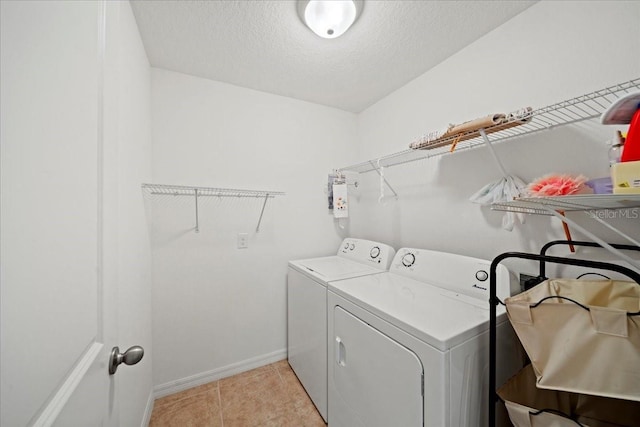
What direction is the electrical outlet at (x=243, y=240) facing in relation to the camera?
toward the camera

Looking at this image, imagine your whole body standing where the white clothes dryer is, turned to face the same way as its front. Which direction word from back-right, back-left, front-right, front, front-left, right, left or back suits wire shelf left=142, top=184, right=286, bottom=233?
front-right

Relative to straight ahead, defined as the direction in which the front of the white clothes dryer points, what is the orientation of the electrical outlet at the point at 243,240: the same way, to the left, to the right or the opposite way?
to the left

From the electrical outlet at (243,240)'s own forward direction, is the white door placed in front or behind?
in front

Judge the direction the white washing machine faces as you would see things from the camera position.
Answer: facing the viewer and to the left of the viewer

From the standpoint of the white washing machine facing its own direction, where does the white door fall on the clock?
The white door is roughly at 11 o'clock from the white washing machine.

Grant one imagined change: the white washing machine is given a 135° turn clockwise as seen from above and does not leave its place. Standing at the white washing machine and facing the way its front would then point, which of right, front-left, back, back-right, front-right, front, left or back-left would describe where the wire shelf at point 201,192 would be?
left

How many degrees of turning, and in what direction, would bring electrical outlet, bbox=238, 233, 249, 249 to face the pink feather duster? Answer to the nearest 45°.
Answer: approximately 45° to its left
